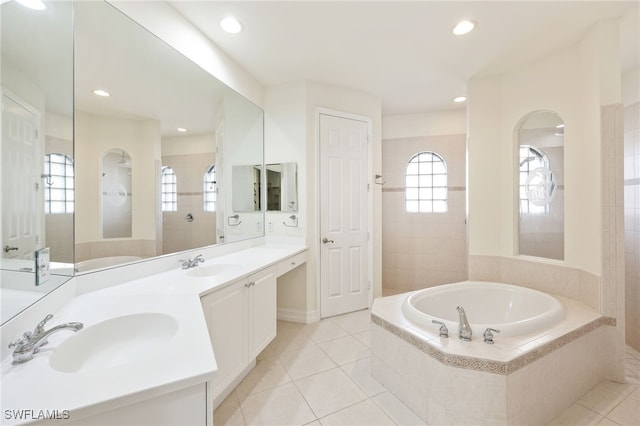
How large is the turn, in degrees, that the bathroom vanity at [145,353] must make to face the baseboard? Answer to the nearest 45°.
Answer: approximately 90° to its left

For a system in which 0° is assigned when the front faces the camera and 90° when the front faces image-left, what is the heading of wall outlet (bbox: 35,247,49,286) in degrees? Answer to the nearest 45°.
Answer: approximately 315°

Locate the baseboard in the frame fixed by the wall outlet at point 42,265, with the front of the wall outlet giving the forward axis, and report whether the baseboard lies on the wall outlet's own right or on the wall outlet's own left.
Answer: on the wall outlet's own left

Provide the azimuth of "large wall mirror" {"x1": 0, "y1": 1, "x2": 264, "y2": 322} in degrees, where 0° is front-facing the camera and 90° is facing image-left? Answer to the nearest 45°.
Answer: approximately 315°
